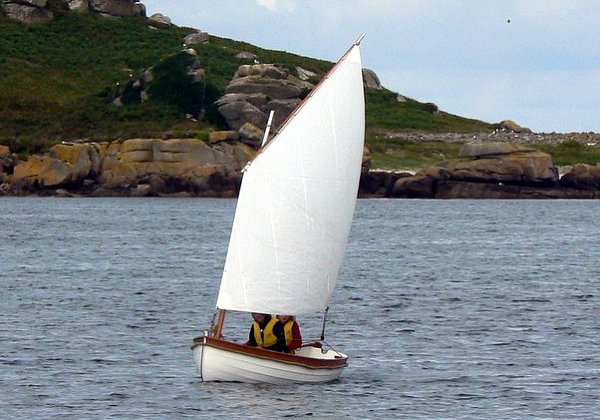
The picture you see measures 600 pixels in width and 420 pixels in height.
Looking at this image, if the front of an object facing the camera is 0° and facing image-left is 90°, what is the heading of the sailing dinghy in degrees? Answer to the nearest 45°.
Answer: approximately 45°

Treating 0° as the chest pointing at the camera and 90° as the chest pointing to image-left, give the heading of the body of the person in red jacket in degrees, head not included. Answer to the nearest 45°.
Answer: approximately 45°
